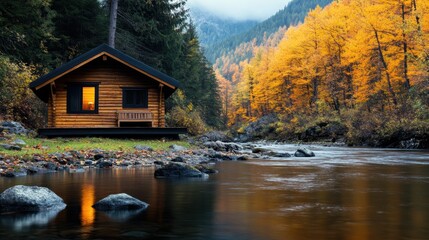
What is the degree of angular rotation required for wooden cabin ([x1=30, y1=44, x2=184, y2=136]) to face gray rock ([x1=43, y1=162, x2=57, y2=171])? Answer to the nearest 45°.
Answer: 0° — it already faces it

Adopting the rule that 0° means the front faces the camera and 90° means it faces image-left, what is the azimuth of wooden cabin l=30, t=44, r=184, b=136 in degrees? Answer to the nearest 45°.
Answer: approximately 0°

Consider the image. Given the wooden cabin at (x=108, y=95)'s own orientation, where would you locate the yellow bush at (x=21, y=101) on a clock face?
The yellow bush is roughly at 4 o'clock from the wooden cabin.

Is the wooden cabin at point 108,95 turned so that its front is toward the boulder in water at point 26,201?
yes

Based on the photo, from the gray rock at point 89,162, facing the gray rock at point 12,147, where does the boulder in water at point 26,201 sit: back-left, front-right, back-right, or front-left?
back-left

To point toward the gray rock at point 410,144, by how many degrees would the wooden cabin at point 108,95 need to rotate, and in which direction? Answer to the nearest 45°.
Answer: approximately 90° to its left

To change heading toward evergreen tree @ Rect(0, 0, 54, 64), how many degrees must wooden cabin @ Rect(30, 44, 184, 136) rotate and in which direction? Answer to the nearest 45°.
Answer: approximately 90° to its right

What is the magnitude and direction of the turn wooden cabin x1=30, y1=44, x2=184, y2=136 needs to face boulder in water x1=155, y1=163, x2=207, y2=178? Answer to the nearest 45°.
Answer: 0° — it already faces it

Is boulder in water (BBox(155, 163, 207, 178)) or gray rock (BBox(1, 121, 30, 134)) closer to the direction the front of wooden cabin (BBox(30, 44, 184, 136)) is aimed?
the boulder in water
